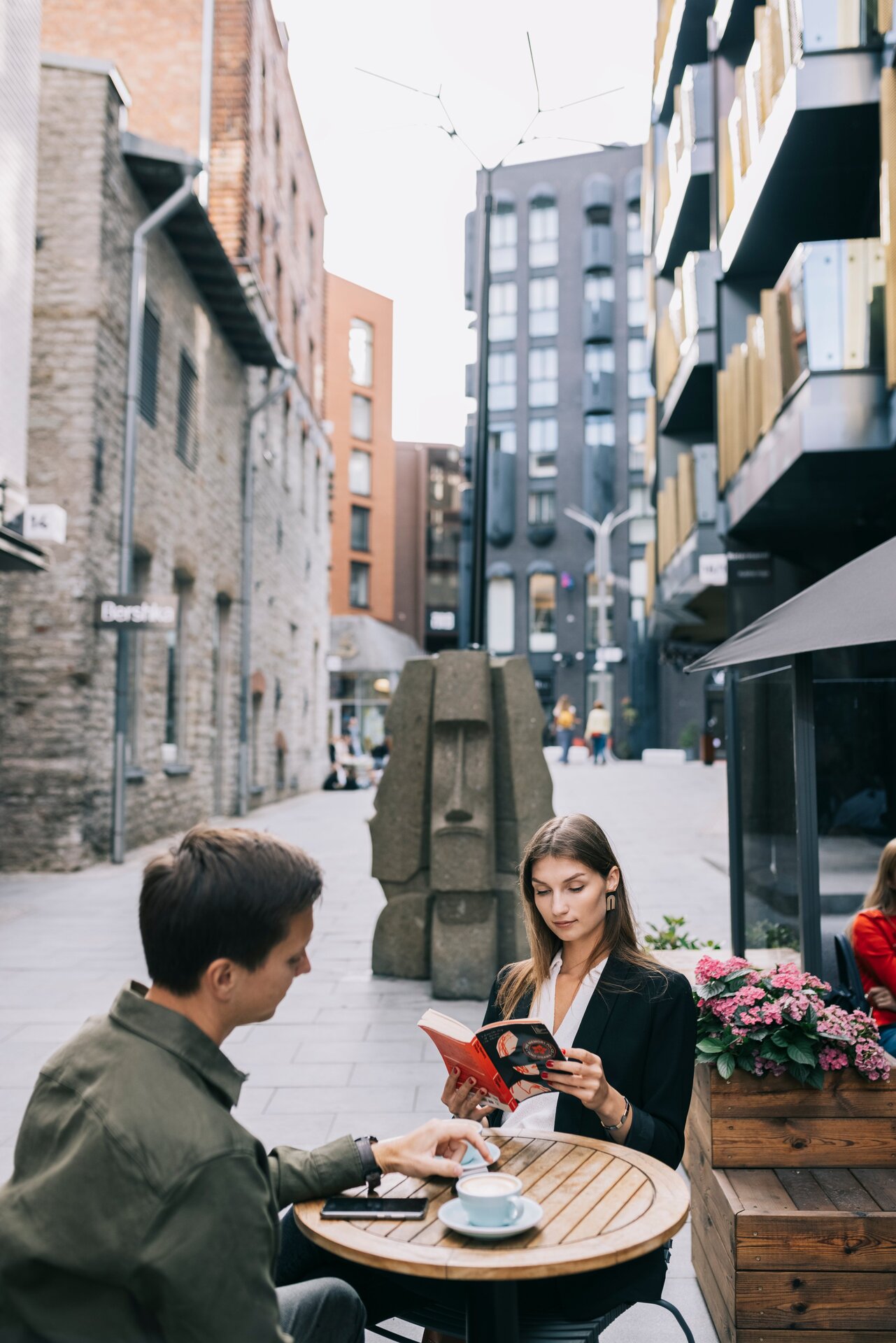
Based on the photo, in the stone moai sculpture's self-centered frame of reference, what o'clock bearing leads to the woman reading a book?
The woman reading a book is roughly at 12 o'clock from the stone moai sculpture.

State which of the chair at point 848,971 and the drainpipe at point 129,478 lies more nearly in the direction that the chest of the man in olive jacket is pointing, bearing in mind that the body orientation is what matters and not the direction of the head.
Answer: the chair

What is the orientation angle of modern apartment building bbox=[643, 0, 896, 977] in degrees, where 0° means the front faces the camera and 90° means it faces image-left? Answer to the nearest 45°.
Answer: approximately 45°

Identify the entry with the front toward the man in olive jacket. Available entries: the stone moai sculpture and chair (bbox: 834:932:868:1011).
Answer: the stone moai sculpture

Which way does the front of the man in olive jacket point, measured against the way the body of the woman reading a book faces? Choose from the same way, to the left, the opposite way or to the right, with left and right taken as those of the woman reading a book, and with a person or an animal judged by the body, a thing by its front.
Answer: the opposite way

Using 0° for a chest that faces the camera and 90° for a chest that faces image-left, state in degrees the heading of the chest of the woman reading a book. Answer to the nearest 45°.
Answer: approximately 45°

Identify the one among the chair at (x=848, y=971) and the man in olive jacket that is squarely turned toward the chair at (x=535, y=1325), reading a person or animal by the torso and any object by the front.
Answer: the man in olive jacket

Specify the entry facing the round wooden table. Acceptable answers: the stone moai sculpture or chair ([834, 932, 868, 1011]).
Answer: the stone moai sculpture

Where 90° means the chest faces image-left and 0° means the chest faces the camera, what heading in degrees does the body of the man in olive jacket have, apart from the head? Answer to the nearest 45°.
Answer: approximately 225°
